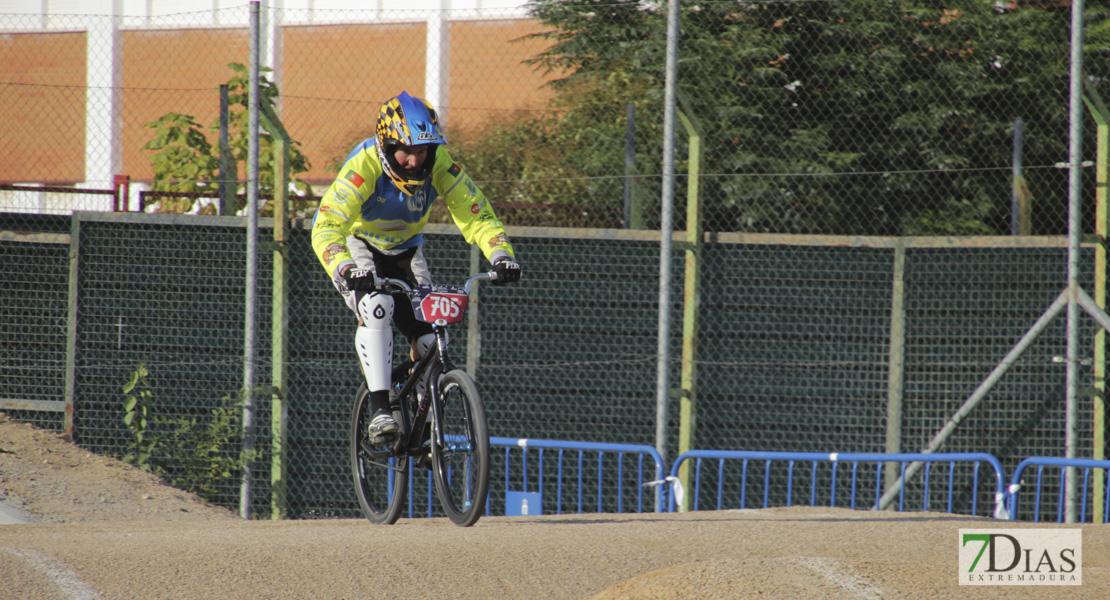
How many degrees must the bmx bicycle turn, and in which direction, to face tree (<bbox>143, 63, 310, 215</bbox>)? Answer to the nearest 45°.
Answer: approximately 180°

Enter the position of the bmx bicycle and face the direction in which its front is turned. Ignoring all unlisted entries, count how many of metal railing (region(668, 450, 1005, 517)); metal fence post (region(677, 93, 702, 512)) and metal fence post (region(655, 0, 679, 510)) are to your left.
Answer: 3

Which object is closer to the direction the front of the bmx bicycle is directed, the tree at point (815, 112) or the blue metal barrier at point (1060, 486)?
the blue metal barrier

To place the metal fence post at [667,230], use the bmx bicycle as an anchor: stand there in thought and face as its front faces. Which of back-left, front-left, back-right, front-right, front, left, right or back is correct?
left

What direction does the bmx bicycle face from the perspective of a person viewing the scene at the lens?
facing the viewer and to the right of the viewer

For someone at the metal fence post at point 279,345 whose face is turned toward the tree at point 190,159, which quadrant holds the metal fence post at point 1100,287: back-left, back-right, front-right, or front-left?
back-right

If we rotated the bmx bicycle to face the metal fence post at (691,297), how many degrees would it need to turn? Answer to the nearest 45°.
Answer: approximately 90° to its left
